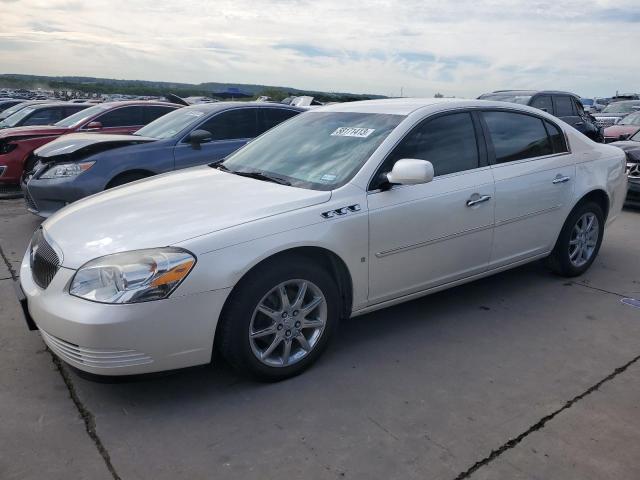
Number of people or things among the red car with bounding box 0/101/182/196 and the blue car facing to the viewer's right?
0

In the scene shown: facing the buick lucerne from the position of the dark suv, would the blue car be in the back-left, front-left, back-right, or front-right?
front-right

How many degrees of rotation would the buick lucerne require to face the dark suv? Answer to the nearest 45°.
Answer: approximately 180°

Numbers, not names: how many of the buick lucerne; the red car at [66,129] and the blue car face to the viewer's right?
0

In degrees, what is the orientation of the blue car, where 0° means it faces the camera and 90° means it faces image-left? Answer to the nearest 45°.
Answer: approximately 45°

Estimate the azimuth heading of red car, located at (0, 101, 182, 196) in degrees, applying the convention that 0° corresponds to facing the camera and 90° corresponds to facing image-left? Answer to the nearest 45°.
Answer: approximately 45°

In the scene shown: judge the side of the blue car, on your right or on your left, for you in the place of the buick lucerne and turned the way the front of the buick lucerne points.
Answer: on your right

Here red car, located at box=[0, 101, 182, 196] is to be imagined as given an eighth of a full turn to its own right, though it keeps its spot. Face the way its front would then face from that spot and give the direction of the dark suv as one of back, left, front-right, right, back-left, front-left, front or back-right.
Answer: back

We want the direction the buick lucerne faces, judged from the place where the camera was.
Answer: facing the viewer and to the left of the viewer

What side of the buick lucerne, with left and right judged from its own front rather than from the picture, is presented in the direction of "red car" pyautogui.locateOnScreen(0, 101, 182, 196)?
right

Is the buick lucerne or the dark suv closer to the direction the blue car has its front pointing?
the buick lucerne

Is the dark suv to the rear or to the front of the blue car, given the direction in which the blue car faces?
to the rear

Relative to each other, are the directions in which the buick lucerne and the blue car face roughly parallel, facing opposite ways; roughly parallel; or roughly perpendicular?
roughly parallel

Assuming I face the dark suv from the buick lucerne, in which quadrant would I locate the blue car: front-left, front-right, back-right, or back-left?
front-left

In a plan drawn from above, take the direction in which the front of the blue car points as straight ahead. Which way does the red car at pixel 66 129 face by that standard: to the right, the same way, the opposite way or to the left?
the same way

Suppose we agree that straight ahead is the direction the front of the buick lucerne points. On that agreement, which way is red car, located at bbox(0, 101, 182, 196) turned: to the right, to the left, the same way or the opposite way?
the same way

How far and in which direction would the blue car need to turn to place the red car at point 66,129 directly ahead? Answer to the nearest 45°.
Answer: approximately 135° to its right
